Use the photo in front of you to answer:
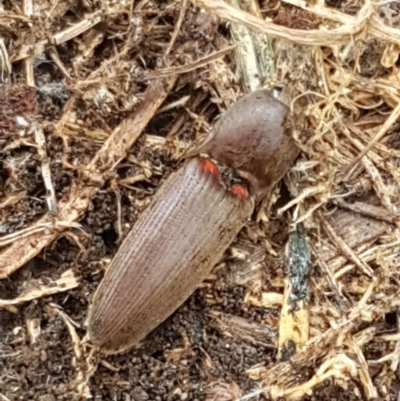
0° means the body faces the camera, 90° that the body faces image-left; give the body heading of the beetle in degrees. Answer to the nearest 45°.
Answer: approximately 225°
